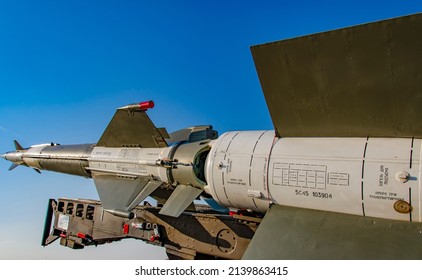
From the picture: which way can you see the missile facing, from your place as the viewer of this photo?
facing away from the viewer and to the left of the viewer
